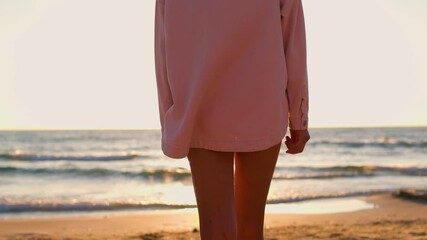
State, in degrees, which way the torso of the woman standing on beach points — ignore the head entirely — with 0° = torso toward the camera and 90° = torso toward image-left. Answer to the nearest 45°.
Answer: approximately 180°
